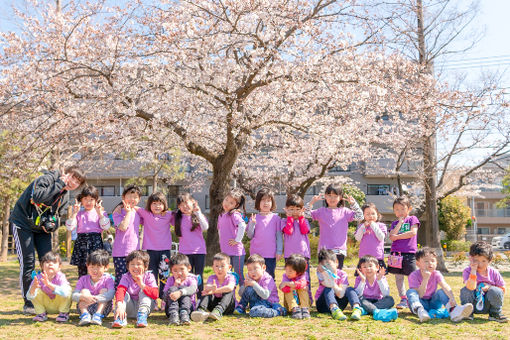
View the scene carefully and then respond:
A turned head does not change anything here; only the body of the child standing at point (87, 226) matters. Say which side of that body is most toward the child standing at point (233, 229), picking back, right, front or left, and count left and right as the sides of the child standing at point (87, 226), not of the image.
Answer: left

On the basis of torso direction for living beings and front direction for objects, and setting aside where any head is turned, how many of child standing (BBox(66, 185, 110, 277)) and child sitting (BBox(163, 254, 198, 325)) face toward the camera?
2

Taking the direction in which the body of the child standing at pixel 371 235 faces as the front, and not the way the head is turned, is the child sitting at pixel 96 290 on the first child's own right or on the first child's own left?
on the first child's own right

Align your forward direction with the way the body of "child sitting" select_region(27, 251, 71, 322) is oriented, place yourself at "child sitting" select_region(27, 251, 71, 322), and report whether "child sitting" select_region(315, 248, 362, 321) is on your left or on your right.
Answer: on your left

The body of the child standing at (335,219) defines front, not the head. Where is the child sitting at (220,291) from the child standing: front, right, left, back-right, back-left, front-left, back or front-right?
front-right
